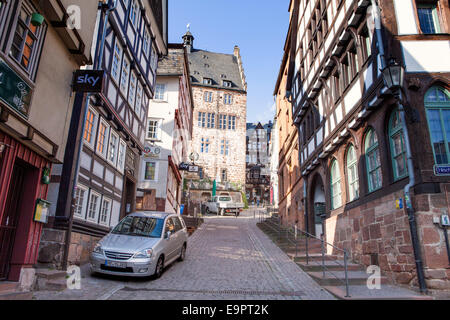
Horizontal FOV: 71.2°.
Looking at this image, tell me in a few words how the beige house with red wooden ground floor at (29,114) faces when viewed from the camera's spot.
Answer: facing the viewer and to the right of the viewer

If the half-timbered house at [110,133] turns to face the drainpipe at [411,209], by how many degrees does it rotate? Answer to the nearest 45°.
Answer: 0° — it already faces it

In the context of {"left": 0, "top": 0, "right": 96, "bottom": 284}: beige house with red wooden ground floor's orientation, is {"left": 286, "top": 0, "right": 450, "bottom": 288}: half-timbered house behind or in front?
in front

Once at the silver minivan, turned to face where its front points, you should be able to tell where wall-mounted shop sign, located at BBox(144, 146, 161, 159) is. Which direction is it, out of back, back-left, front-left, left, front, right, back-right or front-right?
back-right

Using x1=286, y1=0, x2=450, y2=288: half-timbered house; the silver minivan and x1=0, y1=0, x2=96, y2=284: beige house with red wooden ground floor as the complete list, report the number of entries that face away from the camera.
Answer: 0

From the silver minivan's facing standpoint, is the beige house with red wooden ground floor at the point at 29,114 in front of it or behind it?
in front

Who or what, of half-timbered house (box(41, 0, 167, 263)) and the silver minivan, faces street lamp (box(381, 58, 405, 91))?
the half-timbered house

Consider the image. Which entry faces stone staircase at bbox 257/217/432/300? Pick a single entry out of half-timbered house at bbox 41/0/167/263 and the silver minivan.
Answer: the half-timbered house

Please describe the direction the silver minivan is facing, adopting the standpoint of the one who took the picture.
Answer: facing the viewer and to the left of the viewer

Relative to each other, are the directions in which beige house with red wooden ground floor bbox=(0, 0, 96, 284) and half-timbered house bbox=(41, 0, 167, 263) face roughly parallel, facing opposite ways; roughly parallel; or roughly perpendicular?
roughly parallel

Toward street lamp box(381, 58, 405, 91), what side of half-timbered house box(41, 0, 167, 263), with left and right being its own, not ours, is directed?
front

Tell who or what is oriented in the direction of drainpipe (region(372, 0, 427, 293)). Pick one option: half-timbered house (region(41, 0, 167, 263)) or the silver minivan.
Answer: the half-timbered house

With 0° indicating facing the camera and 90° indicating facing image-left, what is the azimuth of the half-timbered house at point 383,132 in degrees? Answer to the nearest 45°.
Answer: approximately 45°

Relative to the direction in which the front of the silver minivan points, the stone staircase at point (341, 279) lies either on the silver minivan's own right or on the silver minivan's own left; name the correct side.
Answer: on the silver minivan's own left

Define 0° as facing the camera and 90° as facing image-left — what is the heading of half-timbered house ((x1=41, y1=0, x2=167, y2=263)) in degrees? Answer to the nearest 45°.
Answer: approximately 315°

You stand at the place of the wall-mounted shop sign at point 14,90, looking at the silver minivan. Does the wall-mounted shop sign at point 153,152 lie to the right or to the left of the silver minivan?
left
